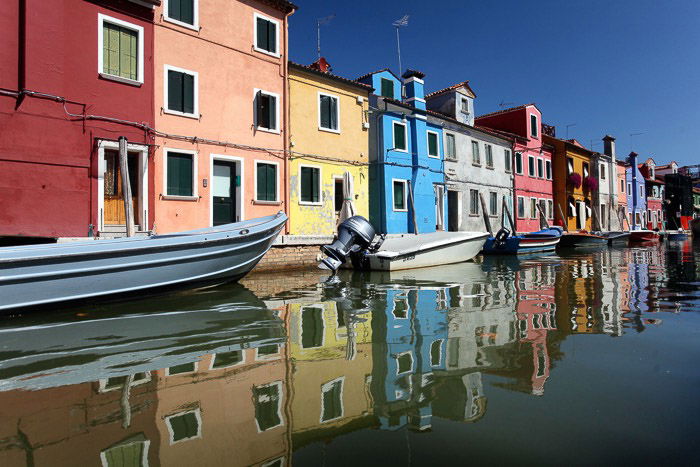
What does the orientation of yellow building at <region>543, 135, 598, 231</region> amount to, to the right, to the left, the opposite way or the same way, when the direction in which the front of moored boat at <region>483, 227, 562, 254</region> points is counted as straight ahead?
to the right

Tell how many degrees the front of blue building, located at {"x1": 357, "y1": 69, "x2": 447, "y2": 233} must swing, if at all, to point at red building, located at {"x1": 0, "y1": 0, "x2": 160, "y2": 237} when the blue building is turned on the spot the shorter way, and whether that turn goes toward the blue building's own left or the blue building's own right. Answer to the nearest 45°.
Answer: approximately 90° to the blue building's own right

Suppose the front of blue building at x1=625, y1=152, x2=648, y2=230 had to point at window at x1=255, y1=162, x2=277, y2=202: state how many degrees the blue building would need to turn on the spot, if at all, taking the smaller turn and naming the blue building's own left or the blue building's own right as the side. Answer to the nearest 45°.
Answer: approximately 45° to the blue building's own right

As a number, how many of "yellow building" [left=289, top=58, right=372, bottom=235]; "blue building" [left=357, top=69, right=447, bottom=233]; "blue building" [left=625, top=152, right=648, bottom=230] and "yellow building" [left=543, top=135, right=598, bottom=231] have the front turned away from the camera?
0

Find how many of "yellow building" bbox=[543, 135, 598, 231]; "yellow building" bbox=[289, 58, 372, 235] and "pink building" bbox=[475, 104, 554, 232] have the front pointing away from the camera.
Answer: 0

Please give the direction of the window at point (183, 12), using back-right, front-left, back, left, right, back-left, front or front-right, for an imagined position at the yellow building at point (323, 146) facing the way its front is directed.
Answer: right

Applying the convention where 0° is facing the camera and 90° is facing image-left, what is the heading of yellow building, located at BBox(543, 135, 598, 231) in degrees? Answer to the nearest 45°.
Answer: approximately 315°

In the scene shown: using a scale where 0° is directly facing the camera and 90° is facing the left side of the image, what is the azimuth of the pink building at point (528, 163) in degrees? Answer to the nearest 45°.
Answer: approximately 315°

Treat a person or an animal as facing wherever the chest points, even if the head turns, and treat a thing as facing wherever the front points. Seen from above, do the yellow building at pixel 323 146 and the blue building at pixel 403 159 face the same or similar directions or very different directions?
same or similar directions

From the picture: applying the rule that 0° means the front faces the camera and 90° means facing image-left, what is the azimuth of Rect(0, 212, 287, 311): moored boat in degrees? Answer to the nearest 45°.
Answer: approximately 225°

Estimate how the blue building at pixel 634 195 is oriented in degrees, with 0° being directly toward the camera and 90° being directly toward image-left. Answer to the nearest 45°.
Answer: approximately 315°

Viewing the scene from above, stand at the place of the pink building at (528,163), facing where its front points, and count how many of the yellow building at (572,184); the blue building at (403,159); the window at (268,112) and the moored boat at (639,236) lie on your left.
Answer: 2

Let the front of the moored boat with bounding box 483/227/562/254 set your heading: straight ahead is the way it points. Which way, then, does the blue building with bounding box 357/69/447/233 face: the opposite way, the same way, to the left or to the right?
to the right

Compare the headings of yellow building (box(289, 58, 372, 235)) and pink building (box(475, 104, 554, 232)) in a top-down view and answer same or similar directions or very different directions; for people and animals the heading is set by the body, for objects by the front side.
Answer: same or similar directions

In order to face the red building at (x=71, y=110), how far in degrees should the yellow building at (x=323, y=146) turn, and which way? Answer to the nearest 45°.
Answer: approximately 90° to its right

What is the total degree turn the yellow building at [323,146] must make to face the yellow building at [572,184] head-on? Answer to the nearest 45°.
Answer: approximately 90° to its left
